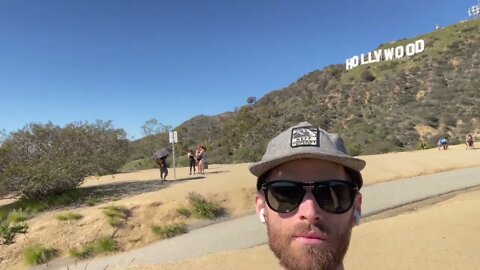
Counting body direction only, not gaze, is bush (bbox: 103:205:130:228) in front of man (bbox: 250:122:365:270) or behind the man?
behind

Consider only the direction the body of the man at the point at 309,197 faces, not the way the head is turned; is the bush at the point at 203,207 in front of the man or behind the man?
behind

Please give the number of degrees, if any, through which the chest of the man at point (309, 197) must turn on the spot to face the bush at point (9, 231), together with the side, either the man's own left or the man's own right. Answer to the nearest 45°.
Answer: approximately 135° to the man's own right

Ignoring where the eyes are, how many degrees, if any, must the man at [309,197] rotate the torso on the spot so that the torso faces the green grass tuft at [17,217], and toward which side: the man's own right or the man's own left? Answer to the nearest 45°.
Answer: approximately 135° to the man's own right

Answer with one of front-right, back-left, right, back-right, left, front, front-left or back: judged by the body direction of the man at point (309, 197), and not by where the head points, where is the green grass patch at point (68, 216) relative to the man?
back-right

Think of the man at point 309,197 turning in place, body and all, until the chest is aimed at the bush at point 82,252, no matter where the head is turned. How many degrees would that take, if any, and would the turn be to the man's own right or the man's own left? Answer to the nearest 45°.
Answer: approximately 135° to the man's own right

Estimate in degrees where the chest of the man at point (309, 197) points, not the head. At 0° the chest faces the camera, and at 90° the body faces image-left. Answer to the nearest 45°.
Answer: approximately 0°

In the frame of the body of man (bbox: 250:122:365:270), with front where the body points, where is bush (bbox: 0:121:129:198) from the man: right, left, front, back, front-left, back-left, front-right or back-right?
back-right
